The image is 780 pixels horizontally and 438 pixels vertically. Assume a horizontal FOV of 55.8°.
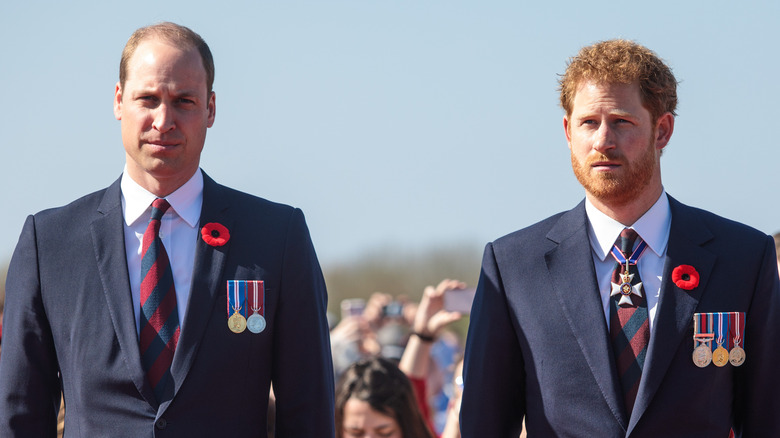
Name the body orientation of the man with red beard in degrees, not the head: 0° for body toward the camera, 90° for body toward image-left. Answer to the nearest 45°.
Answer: approximately 0°

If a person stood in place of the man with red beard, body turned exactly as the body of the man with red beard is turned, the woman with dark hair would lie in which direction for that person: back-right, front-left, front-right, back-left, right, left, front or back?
back-right
